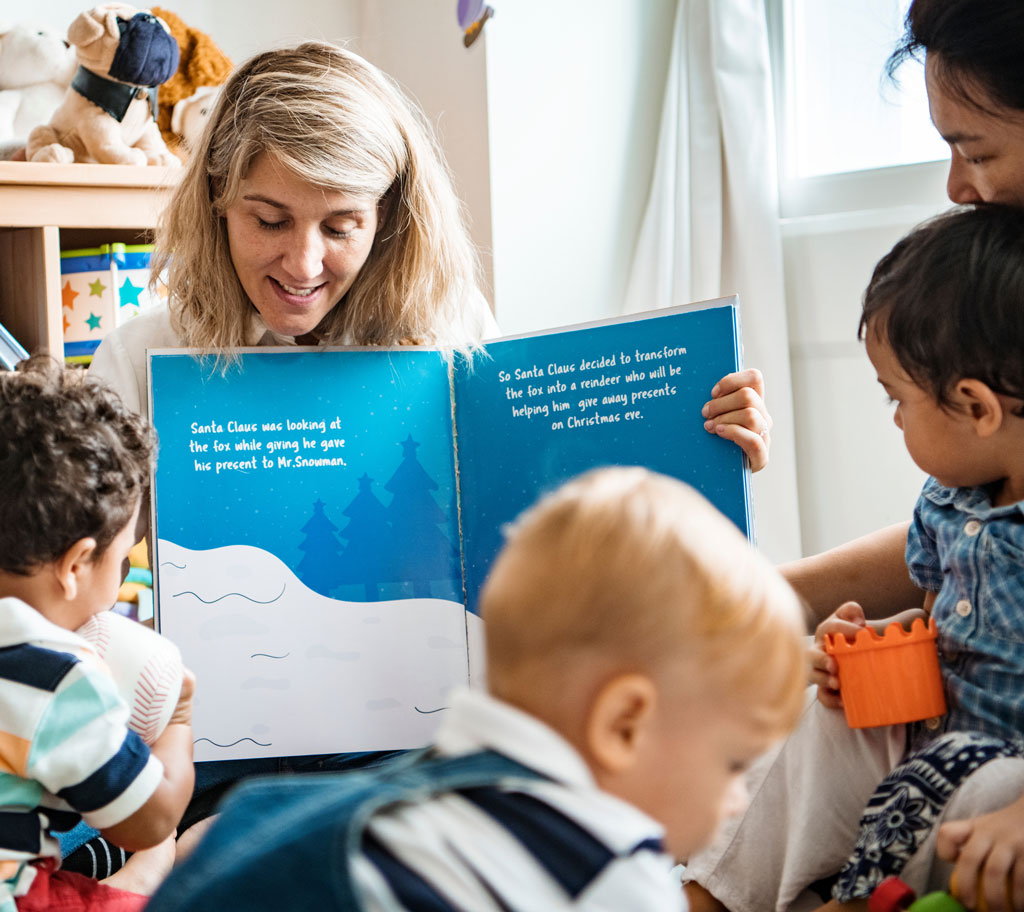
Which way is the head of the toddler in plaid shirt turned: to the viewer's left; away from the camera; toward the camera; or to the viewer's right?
to the viewer's left

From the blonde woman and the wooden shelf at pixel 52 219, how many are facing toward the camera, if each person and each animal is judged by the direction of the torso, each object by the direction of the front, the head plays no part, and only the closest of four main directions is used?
2

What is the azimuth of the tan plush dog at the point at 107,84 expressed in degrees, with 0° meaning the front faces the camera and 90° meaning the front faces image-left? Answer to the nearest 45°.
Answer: approximately 315°

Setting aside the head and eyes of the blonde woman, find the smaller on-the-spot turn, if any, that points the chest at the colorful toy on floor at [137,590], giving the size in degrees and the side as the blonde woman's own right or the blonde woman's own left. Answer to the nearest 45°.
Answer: approximately 135° to the blonde woman's own right

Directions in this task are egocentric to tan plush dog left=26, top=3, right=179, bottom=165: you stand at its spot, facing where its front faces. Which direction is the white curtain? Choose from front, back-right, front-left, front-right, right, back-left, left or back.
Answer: front-left

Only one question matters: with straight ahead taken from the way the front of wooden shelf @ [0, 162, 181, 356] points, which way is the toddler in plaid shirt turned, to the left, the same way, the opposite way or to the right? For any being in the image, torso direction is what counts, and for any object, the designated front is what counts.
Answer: to the right

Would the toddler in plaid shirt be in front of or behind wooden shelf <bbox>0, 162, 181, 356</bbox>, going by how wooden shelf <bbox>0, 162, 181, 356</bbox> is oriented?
in front
